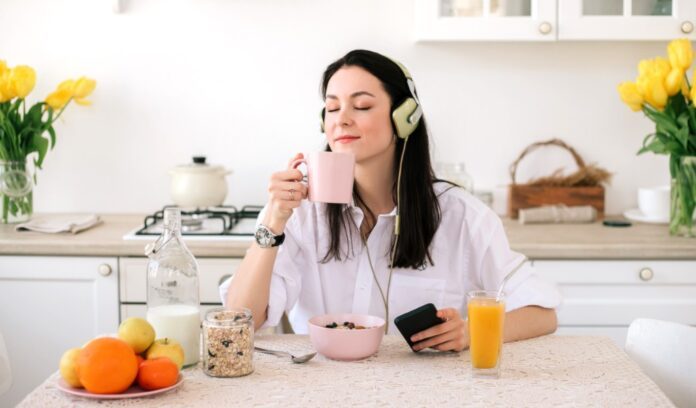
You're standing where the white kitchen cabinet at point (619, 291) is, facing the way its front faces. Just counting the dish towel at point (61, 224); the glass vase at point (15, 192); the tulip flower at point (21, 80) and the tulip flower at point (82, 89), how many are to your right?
4

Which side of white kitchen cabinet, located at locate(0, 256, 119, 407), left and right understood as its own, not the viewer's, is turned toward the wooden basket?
left

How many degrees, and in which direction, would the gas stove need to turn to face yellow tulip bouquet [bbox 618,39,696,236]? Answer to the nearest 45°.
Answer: approximately 90° to its left

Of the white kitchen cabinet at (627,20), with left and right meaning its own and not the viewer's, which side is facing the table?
front

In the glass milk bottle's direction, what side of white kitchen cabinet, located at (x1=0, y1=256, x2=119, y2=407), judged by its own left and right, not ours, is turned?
front

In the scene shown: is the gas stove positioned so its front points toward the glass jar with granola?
yes

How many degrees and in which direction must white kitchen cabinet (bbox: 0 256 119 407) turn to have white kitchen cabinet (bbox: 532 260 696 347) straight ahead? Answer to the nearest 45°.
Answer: approximately 90° to its left

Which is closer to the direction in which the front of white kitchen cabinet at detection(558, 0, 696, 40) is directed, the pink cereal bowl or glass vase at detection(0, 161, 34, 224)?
the pink cereal bowl

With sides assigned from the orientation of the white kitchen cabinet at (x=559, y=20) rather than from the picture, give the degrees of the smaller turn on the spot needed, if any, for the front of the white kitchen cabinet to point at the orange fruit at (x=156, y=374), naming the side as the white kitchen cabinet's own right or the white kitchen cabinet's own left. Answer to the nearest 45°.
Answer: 0° — it already faces it

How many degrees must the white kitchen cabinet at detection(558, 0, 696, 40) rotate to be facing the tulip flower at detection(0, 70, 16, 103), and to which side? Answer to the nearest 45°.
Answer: approximately 90° to its right
